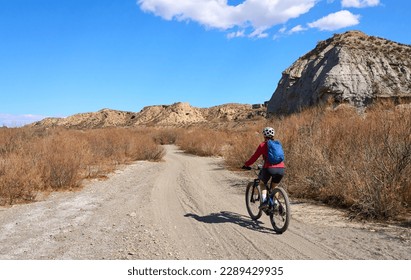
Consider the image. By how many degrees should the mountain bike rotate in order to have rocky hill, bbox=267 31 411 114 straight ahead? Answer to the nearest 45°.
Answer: approximately 45° to its right

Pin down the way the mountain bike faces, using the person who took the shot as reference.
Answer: facing away from the viewer and to the left of the viewer

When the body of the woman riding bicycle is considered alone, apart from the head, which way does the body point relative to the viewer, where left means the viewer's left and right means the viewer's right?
facing away from the viewer and to the left of the viewer

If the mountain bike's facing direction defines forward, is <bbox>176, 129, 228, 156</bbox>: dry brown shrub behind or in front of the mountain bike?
in front
